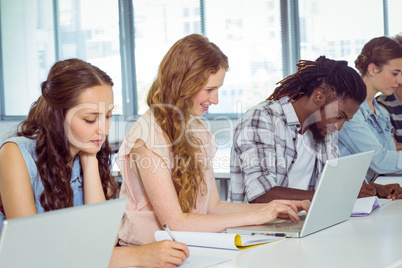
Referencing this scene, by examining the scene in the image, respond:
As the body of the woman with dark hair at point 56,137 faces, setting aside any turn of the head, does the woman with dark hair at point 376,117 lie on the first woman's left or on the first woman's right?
on the first woman's left

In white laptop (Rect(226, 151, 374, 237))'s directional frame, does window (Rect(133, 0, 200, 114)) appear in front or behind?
in front

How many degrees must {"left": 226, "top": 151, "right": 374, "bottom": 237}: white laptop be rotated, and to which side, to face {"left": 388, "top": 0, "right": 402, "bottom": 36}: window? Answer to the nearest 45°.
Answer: approximately 45° to its right

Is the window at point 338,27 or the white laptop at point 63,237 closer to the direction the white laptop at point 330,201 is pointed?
the window

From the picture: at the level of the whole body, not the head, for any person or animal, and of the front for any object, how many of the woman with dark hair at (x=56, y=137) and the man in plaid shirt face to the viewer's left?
0

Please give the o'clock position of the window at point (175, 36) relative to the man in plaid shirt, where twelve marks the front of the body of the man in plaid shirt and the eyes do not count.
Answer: The window is roughly at 7 o'clock from the man in plaid shirt.

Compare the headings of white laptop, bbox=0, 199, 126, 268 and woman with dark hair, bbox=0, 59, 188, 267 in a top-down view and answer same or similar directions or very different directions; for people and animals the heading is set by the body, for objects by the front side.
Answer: very different directions

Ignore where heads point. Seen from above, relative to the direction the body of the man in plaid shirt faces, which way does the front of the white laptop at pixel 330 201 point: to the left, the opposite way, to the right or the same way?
the opposite way

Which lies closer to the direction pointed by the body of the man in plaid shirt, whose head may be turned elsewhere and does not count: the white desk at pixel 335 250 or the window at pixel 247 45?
the white desk

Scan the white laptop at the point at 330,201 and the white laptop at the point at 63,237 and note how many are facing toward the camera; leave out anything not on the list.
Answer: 0

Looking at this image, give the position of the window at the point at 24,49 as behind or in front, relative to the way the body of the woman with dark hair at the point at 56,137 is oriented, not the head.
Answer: behind

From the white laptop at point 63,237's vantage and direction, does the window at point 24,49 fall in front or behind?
in front

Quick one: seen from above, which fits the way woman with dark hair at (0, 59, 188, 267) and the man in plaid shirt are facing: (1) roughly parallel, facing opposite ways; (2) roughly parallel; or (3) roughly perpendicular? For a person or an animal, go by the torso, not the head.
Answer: roughly parallel
